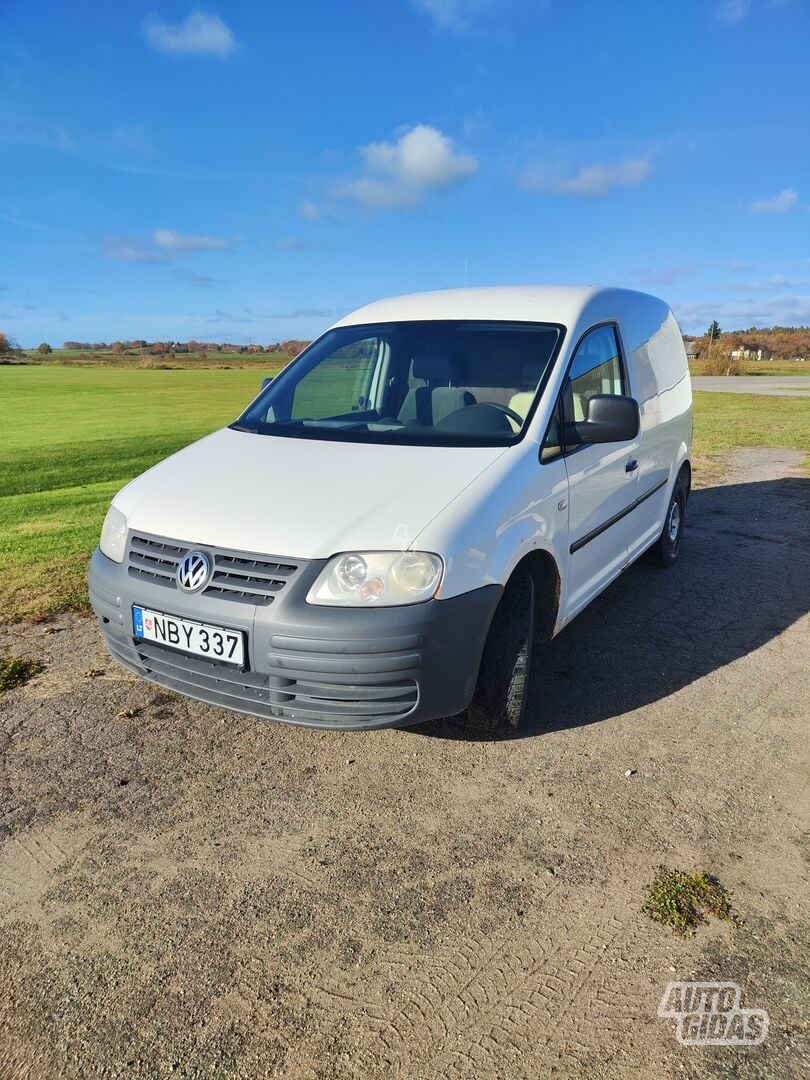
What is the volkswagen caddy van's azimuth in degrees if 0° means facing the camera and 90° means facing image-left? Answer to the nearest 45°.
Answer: approximately 45°
